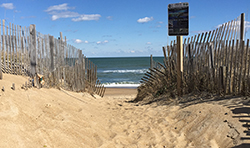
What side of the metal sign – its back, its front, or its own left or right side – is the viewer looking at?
front

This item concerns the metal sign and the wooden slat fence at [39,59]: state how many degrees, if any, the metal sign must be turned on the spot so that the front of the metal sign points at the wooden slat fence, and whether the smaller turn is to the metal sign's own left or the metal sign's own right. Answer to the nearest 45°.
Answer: approximately 90° to the metal sign's own right
